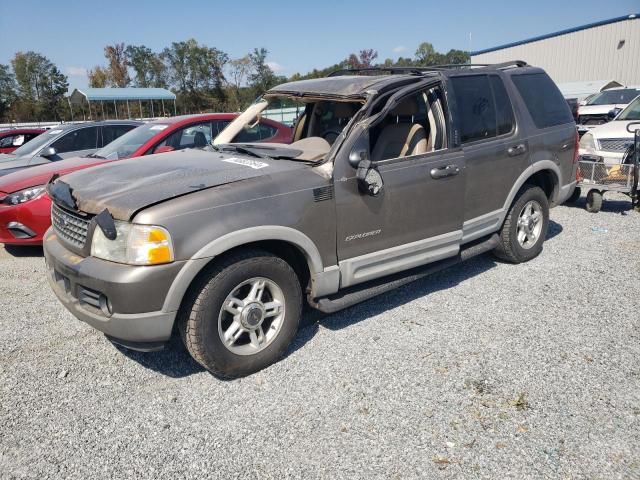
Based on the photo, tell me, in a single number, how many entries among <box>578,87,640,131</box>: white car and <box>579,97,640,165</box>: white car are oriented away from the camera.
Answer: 0

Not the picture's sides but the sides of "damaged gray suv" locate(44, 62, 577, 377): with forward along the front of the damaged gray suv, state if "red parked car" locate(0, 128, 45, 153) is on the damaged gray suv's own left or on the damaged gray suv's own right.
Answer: on the damaged gray suv's own right

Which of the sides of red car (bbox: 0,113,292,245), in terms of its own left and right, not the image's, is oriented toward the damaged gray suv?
left

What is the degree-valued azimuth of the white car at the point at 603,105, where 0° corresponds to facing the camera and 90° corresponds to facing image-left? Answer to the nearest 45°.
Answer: approximately 45°

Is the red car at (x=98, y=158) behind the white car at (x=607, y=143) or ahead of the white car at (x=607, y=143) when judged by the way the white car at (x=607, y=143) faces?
ahead

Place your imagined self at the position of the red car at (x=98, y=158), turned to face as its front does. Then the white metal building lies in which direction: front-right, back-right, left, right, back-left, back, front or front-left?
back

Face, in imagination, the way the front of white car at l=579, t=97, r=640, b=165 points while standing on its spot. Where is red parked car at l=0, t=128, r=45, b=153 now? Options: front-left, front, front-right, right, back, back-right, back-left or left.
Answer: front-right

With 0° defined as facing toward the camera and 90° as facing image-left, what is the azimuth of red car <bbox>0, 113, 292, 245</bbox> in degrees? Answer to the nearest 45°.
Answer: approximately 45°

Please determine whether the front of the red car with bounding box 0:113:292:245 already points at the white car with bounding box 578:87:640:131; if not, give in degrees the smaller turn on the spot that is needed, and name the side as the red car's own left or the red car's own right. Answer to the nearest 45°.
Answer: approximately 180°

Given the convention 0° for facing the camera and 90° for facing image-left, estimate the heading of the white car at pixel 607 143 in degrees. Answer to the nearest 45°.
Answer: approximately 45°
